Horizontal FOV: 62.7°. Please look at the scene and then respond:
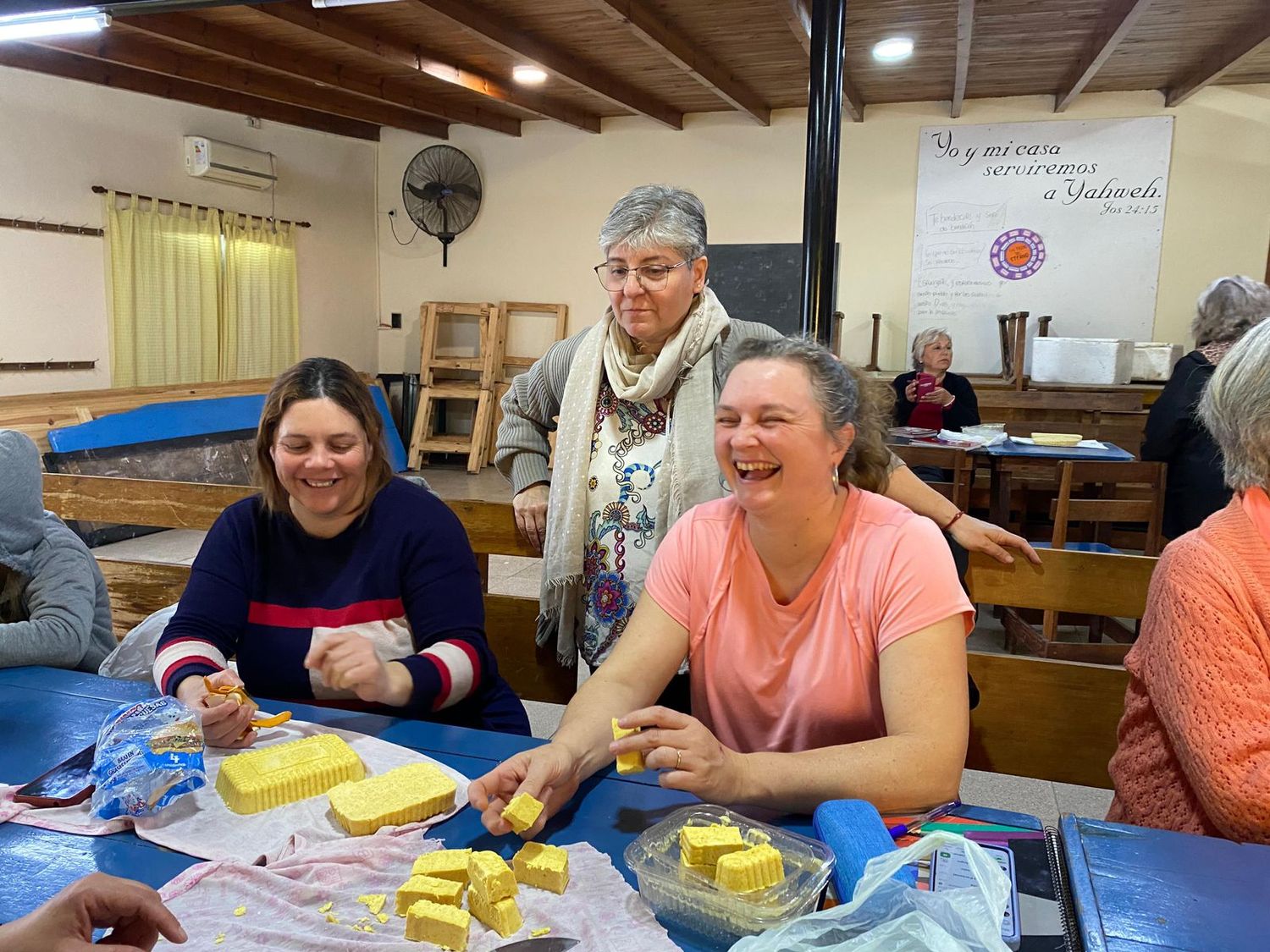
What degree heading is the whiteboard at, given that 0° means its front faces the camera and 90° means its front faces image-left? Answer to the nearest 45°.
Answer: approximately 0°

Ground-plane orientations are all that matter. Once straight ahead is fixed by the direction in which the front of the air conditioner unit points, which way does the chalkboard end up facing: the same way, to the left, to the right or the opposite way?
to the right

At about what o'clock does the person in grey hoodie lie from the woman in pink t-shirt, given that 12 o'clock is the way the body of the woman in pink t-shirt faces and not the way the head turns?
The person in grey hoodie is roughly at 2 o'clock from the woman in pink t-shirt.

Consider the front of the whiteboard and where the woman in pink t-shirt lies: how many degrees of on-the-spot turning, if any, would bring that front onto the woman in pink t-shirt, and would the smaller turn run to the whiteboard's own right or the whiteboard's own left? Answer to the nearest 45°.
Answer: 0° — it already faces them

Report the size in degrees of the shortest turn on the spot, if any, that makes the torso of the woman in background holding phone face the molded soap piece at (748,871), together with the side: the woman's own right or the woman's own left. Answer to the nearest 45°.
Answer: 0° — they already face it

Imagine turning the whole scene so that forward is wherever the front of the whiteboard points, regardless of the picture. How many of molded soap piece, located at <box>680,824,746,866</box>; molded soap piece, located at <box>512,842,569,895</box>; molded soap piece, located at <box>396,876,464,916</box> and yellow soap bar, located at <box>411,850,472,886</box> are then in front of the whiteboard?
4

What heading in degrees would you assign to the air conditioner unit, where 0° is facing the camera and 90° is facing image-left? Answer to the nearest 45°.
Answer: approximately 315°

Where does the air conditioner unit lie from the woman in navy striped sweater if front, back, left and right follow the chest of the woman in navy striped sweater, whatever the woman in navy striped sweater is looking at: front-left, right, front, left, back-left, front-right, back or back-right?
back

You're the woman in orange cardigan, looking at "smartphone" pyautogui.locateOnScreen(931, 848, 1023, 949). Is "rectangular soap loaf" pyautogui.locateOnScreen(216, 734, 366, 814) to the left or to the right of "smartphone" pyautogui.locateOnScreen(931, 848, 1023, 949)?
right

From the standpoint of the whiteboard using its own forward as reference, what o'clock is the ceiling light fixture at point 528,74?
The ceiling light fixture is roughly at 2 o'clock from the whiteboard.

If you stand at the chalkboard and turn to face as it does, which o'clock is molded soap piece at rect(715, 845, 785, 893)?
The molded soap piece is roughly at 12 o'clock from the chalkboard.

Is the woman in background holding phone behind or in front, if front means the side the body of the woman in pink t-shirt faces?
behind

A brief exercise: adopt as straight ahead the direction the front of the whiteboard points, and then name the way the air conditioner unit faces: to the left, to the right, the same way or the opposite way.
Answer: to the left

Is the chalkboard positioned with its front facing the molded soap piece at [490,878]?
yes

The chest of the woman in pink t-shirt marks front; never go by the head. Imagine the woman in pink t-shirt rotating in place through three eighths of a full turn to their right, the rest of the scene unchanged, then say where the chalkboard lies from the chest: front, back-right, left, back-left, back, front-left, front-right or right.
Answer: front
